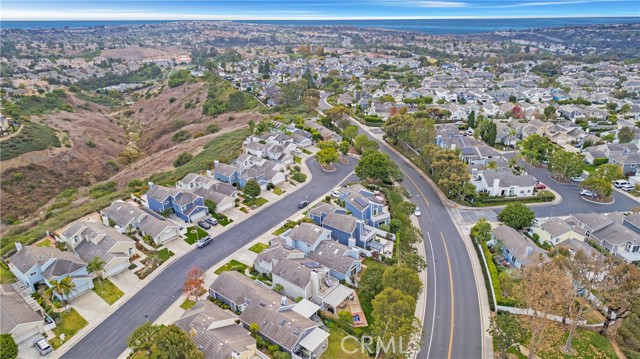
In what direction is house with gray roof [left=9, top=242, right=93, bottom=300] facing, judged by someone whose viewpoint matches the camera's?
facing the viewer and to the right of the viewer

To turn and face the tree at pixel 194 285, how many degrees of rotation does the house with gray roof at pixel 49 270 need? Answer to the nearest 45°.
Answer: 0° — it already faces it

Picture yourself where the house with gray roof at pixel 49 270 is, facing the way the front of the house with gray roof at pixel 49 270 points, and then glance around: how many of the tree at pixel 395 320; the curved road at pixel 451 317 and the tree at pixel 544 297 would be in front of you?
3

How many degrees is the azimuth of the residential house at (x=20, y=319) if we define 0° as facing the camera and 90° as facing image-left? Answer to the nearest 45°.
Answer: approximately 315°

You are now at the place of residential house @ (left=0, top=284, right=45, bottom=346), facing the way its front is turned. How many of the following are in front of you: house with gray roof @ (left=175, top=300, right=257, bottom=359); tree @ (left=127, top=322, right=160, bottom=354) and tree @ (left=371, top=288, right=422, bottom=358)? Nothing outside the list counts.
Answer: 3

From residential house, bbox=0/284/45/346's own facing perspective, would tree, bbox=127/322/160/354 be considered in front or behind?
in front

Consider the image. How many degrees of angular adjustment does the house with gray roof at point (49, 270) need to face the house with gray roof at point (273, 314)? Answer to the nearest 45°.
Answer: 0° — it already faces it

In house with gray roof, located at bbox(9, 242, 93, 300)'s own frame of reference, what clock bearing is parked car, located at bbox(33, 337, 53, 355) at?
The parked car is roughly at 2 o'clock from the house with gray roof.

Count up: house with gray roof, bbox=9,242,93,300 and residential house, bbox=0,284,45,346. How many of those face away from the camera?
0

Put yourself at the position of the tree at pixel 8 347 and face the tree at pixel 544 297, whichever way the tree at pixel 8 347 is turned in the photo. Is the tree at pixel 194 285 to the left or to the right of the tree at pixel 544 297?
left
